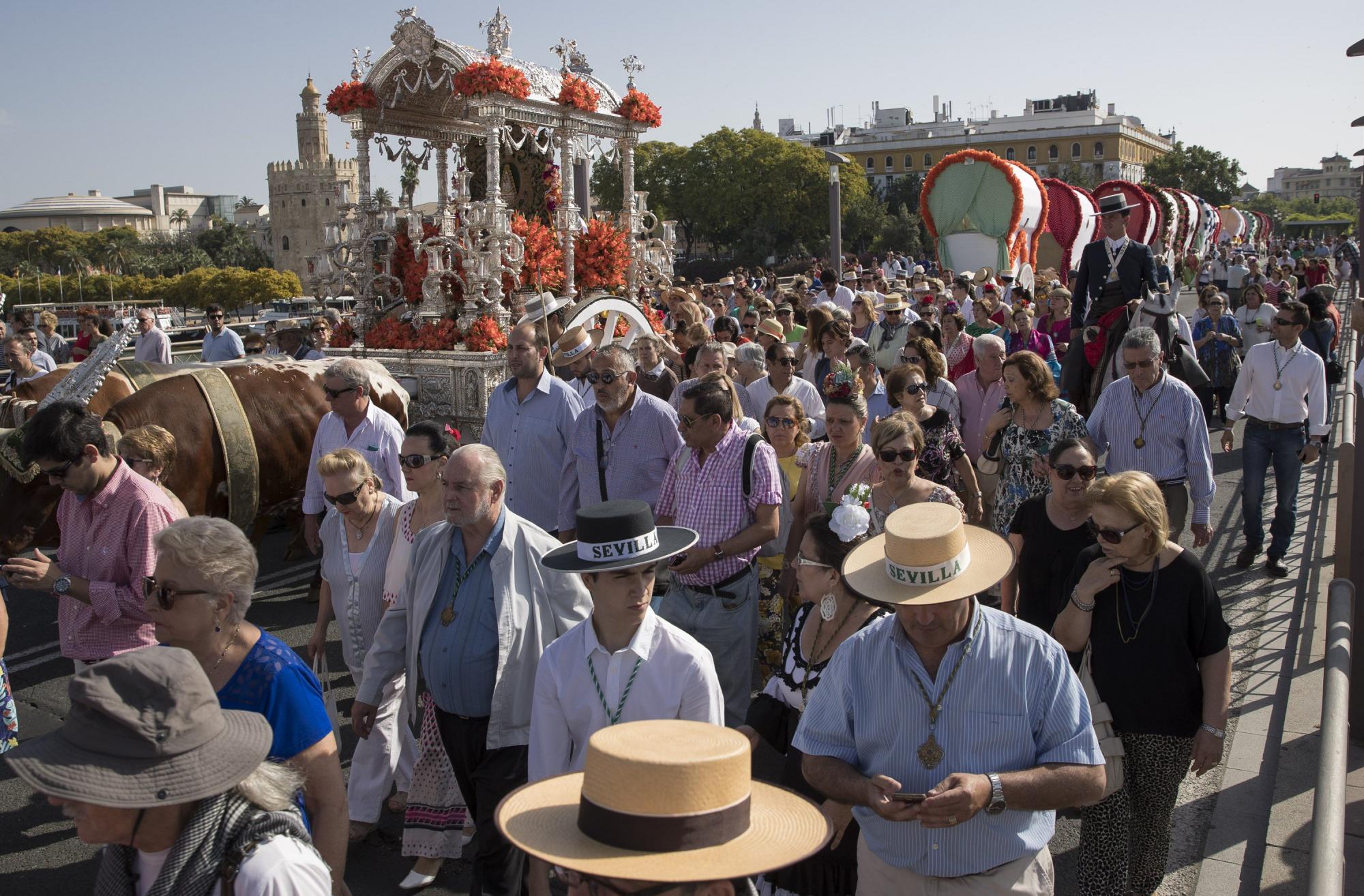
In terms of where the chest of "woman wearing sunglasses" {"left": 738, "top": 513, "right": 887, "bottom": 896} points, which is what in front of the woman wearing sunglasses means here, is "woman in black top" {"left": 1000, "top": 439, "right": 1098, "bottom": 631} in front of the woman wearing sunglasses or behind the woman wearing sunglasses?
behind

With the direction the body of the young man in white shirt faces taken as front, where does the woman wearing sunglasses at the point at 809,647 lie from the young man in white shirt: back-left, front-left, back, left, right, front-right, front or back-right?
back-left

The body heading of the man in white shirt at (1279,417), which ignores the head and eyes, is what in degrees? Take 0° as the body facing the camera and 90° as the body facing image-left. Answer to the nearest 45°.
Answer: approximately 0°

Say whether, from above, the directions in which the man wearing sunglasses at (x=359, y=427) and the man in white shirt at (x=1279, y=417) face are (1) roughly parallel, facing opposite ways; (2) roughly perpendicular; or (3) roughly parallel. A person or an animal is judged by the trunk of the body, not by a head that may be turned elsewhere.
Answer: roughly parallel

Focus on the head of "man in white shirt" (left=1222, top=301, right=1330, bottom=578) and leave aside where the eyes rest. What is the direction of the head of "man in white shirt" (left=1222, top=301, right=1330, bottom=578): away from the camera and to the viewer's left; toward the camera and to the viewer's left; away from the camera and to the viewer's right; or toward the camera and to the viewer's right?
toward the camera and to the viewer's left

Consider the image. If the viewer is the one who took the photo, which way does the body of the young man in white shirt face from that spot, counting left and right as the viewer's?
facing the viewer

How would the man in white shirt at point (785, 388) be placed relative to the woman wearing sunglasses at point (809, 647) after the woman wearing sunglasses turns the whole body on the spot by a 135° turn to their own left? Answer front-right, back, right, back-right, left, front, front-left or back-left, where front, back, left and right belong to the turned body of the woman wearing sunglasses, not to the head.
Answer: left

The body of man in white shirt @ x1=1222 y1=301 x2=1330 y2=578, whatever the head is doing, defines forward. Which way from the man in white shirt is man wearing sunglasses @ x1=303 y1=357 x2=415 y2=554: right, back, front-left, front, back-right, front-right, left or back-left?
front-right

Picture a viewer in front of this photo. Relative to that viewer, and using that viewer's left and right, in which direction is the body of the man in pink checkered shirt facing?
facing the viewer and to the left of the viewer

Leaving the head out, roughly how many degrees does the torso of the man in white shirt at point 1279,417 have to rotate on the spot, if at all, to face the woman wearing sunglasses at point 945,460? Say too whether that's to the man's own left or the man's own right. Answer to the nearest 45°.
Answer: approximately 45° to the man's own right

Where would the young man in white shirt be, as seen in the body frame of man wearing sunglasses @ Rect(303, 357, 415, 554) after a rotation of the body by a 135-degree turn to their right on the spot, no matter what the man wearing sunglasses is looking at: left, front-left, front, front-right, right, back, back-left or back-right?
back

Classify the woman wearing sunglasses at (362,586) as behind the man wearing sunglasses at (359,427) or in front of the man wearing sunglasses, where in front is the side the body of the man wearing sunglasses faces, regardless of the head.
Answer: in front

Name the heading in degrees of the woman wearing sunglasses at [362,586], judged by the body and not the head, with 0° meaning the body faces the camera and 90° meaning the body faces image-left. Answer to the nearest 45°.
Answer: approximately 45°
